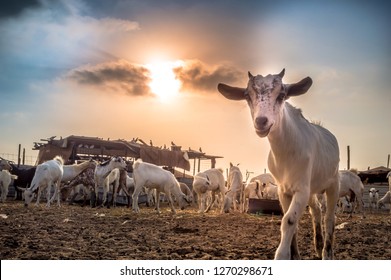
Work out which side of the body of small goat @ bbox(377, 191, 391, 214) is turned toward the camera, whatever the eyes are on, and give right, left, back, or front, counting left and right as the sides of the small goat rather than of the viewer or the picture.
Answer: left

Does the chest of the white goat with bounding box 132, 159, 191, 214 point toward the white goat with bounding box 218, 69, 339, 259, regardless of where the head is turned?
no

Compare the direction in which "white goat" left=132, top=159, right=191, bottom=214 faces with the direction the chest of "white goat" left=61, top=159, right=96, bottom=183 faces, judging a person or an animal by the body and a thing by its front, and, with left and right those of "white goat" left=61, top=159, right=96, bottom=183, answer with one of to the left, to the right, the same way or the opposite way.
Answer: the same way

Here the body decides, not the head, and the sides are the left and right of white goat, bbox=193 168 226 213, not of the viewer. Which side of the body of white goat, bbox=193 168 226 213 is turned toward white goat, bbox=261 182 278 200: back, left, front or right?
back

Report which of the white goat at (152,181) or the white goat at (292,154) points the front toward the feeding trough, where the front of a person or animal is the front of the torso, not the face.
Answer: the white goat at (152,181)

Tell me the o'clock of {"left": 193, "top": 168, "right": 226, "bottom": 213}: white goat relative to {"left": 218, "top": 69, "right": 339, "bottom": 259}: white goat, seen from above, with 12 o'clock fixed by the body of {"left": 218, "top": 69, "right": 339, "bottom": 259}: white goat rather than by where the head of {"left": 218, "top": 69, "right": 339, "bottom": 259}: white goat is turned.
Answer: {"left": 193, "top": 168, "right": 226, "bottom": 213}: white goat is roughly at 4 o'clock from {"left": 218, "top": 69, "right": 339, "bottom": 259}: white goat.

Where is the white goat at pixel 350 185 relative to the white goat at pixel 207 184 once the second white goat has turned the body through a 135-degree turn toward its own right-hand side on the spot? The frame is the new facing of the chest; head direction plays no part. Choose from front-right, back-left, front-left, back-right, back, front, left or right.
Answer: right

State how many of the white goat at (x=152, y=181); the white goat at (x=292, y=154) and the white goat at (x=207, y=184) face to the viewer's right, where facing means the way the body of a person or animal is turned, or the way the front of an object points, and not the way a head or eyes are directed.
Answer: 1

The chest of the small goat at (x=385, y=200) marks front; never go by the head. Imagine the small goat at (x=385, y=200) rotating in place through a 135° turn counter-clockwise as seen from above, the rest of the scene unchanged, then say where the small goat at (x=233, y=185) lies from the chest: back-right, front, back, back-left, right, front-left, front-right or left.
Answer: right

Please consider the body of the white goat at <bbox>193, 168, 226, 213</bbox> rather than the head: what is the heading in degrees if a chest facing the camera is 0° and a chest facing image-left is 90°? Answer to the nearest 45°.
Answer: approximately 45°

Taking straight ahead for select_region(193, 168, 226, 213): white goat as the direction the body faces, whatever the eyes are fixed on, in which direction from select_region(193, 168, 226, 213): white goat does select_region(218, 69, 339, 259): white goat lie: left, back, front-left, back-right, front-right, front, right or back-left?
front-left
